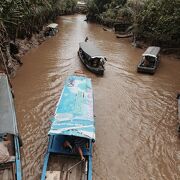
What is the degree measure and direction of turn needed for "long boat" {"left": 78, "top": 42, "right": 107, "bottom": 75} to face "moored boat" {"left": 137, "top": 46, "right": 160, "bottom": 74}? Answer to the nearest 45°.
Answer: approximately 90° to its right

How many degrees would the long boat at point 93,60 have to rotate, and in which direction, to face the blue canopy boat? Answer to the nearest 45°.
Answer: approximately 45° to its right

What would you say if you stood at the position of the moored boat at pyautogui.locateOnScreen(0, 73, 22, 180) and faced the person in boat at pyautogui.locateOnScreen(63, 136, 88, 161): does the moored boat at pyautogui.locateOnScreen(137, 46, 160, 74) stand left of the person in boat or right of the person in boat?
left

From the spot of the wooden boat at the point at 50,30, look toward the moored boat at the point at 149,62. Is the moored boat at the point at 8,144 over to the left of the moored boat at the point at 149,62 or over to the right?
right

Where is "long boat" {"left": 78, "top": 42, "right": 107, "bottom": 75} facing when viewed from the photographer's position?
facing away from the viewer and to the left of the viewer
